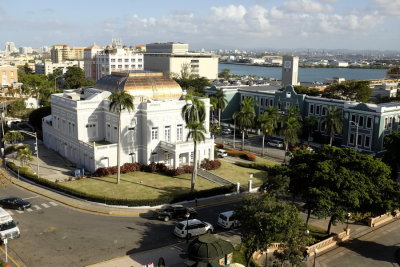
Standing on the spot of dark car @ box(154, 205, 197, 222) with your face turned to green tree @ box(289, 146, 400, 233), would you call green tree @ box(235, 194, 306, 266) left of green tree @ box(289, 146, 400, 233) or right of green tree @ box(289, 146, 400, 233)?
right

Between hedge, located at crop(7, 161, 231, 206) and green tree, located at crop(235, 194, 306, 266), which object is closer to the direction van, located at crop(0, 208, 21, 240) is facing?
the green tree
